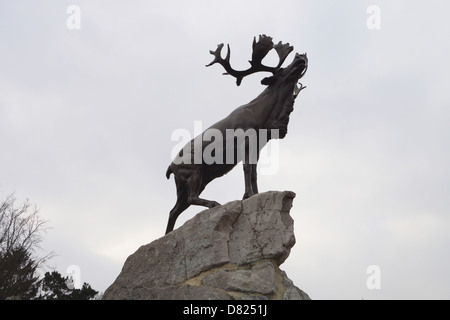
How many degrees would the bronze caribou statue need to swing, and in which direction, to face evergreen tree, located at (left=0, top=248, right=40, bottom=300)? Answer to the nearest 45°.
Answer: approximately 135° to its left

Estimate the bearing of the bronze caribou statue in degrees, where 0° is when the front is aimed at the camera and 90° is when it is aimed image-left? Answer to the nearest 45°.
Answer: approximately 270°

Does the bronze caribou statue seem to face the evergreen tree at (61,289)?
no
